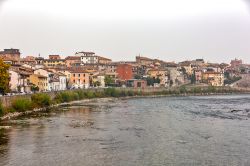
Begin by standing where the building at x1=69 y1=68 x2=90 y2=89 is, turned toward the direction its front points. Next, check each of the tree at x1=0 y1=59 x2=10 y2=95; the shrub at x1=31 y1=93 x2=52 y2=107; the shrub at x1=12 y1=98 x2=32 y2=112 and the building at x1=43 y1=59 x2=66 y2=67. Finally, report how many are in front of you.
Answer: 3

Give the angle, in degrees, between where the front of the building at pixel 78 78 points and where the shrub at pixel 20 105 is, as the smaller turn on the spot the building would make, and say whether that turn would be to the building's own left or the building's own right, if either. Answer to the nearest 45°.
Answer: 0° — it already faces it

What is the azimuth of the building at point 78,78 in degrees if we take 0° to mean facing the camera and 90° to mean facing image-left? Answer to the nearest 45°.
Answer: approximately 0°

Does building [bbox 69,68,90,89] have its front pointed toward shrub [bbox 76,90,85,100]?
yes

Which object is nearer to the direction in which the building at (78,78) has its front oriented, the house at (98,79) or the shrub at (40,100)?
the shrub

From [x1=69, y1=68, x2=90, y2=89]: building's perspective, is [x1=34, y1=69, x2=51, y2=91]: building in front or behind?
in front
